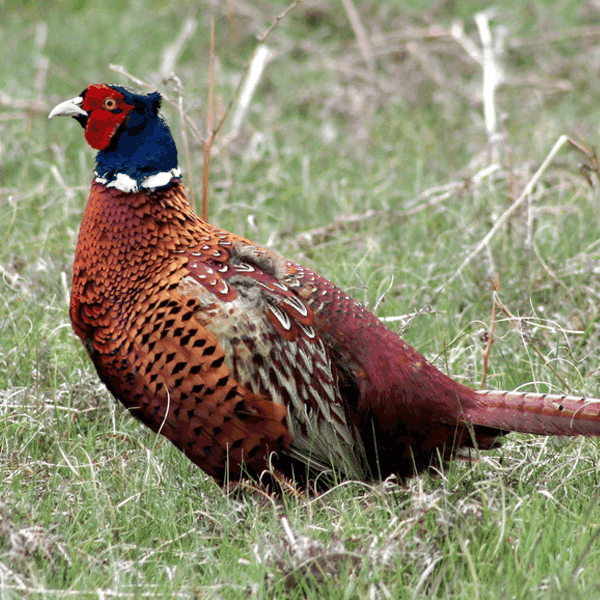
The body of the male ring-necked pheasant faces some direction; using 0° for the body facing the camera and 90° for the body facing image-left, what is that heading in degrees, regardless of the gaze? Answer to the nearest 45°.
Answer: approximately 90°

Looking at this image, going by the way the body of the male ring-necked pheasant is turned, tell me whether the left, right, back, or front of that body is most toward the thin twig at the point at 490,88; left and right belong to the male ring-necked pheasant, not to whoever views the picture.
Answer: right
